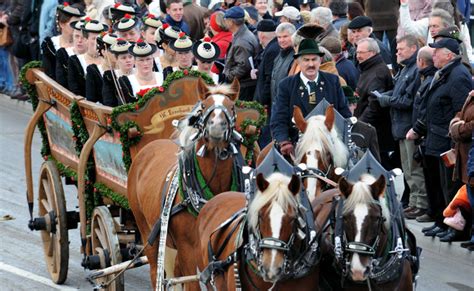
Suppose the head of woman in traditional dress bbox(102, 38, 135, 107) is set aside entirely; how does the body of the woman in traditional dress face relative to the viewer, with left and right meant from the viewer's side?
facing the viewer and to the right of the viewer

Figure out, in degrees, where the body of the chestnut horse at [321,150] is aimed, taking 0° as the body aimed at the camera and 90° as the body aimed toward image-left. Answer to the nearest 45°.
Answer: approximately 0°

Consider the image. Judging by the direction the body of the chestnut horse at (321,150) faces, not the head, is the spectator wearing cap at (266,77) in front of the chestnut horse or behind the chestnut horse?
behind

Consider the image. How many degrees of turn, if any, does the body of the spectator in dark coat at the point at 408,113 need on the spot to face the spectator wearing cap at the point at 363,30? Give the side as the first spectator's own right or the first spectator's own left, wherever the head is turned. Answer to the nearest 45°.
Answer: approximately 45° to the first spectator's own right

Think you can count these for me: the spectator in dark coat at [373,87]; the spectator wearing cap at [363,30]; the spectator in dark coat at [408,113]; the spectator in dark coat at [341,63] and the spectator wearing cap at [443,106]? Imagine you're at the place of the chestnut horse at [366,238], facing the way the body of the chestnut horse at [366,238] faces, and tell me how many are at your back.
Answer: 5

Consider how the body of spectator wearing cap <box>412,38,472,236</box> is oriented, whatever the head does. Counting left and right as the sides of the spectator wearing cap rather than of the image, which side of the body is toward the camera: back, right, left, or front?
left

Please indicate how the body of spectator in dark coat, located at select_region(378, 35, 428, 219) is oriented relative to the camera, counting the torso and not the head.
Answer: to the viewer's left
